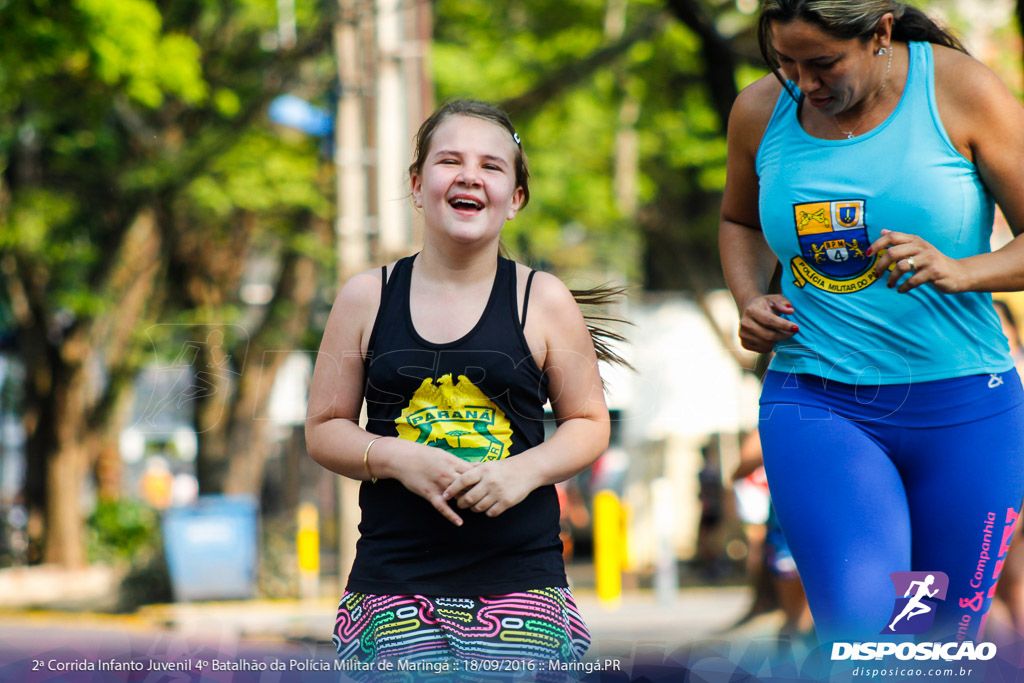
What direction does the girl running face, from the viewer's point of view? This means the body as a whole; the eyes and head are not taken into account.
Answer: toward the camera

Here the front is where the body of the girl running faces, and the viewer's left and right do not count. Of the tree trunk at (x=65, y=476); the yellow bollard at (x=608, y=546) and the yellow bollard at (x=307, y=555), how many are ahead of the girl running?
0

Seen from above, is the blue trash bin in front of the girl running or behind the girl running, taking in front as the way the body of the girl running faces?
behind

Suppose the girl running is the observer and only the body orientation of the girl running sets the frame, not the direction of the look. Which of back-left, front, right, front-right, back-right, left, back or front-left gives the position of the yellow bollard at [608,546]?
back

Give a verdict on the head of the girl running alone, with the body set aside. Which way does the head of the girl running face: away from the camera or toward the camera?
toward the camera

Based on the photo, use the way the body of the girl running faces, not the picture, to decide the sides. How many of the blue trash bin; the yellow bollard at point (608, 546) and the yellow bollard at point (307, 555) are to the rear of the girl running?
3

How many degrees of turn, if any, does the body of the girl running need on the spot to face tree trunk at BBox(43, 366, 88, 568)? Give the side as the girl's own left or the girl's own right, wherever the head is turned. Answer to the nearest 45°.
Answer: approximately 180°

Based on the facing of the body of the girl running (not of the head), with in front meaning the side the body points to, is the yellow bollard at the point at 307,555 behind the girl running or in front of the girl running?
behind

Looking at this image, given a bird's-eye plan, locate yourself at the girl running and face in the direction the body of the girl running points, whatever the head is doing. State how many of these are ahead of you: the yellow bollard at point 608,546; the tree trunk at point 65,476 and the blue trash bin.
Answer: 0

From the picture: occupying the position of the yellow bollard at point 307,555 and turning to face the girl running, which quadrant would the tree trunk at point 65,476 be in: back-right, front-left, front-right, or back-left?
back-right

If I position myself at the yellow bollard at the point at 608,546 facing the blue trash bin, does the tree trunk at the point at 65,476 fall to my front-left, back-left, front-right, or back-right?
front-right

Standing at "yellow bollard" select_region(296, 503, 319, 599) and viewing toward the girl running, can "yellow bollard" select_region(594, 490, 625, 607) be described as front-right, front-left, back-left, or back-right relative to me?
front-left
